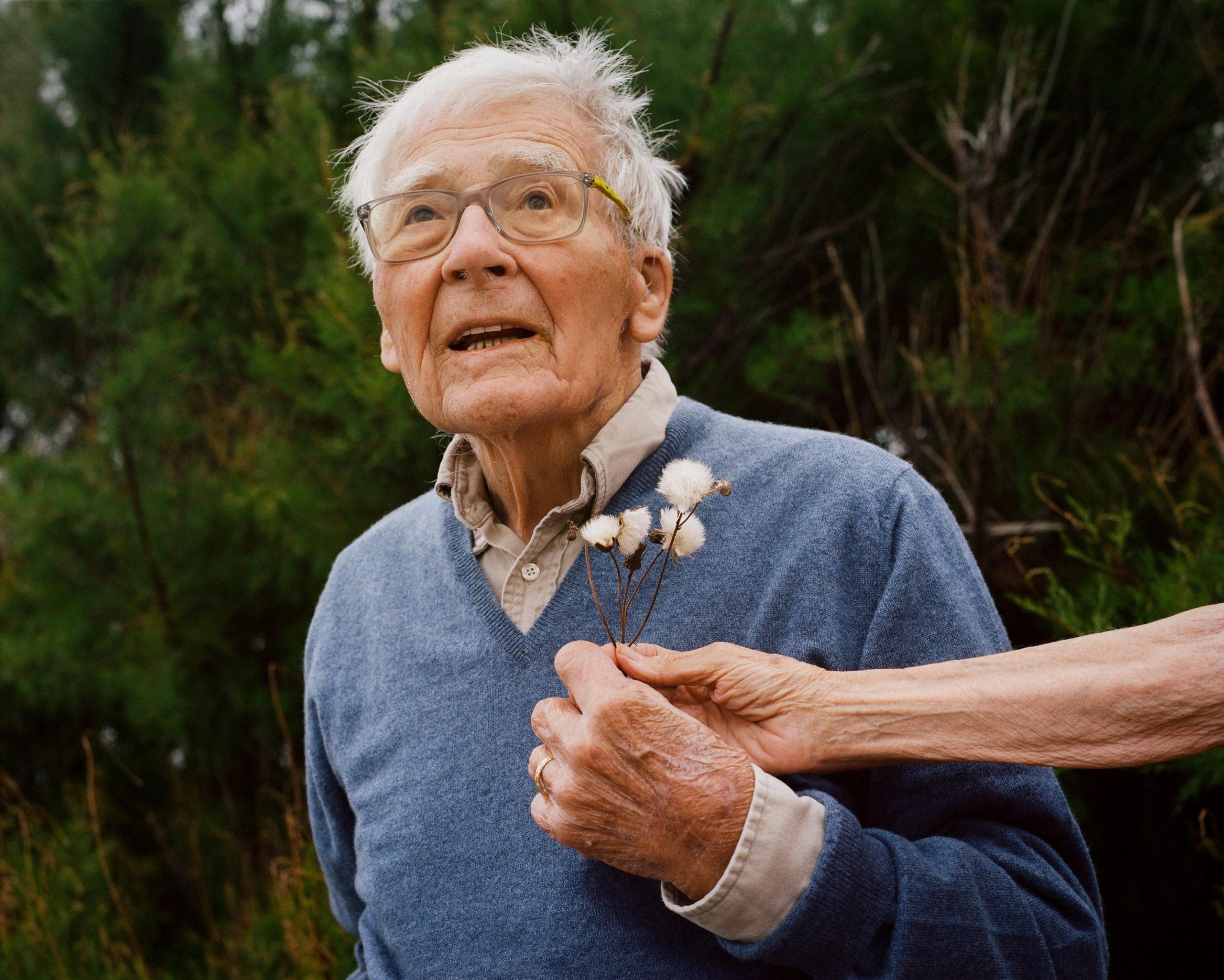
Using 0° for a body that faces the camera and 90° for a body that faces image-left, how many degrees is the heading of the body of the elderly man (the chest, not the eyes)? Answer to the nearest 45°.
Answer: approximately 45°

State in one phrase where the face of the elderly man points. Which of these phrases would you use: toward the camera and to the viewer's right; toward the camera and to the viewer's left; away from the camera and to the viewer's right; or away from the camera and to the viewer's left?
toward the camera and to the viewer's left
